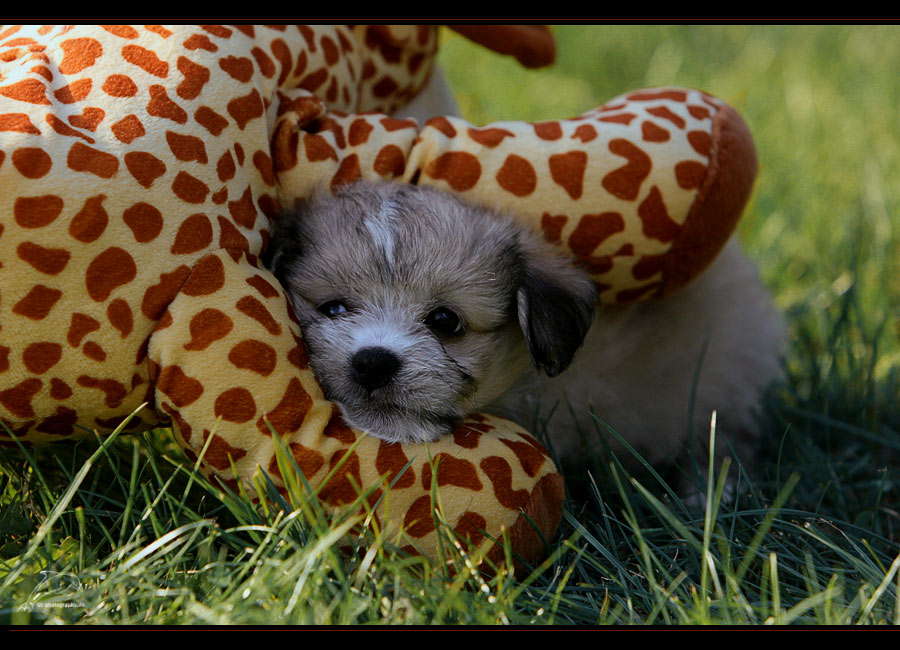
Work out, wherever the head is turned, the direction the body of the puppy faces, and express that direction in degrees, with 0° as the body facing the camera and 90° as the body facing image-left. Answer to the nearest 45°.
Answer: approximately 45°
